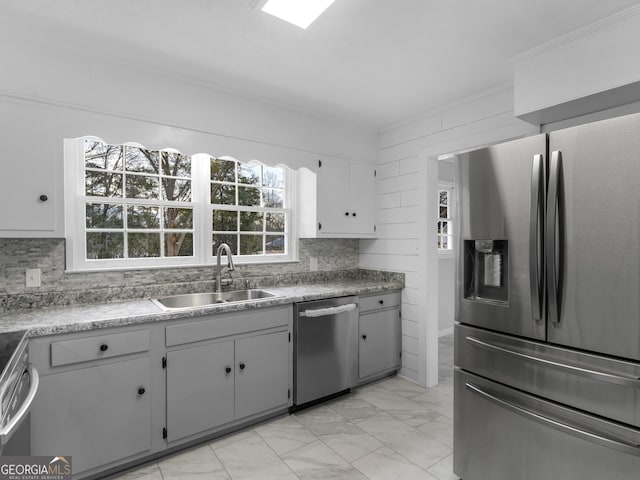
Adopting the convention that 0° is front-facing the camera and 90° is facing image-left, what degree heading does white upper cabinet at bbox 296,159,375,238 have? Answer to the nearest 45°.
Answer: approximately 315°

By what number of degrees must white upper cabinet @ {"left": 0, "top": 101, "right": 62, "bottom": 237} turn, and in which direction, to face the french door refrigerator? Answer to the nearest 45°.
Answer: approximately 45° to its left

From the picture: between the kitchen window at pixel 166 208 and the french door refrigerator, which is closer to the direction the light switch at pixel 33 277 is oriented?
the french door refrigerator

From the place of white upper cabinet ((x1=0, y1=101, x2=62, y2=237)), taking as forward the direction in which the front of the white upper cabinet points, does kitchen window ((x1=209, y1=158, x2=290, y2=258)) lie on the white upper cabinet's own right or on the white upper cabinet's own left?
on the white upper cabinet's own left

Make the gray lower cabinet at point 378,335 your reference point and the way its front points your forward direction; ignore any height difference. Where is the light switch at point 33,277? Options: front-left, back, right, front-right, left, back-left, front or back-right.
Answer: right

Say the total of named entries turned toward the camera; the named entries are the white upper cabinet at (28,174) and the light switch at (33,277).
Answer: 2

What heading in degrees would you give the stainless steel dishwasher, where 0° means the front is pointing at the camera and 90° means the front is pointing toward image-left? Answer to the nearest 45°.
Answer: approximately 315°

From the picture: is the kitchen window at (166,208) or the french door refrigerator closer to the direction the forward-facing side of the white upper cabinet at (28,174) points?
the french door refrigerator

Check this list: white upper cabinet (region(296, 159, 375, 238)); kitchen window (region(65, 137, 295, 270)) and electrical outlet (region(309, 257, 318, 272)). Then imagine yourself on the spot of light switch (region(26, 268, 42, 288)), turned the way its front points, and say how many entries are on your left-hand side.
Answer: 3

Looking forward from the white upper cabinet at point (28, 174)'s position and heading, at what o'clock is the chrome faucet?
The chrome faucet is roughly at 9 o'clock from the white upper cabinet.
